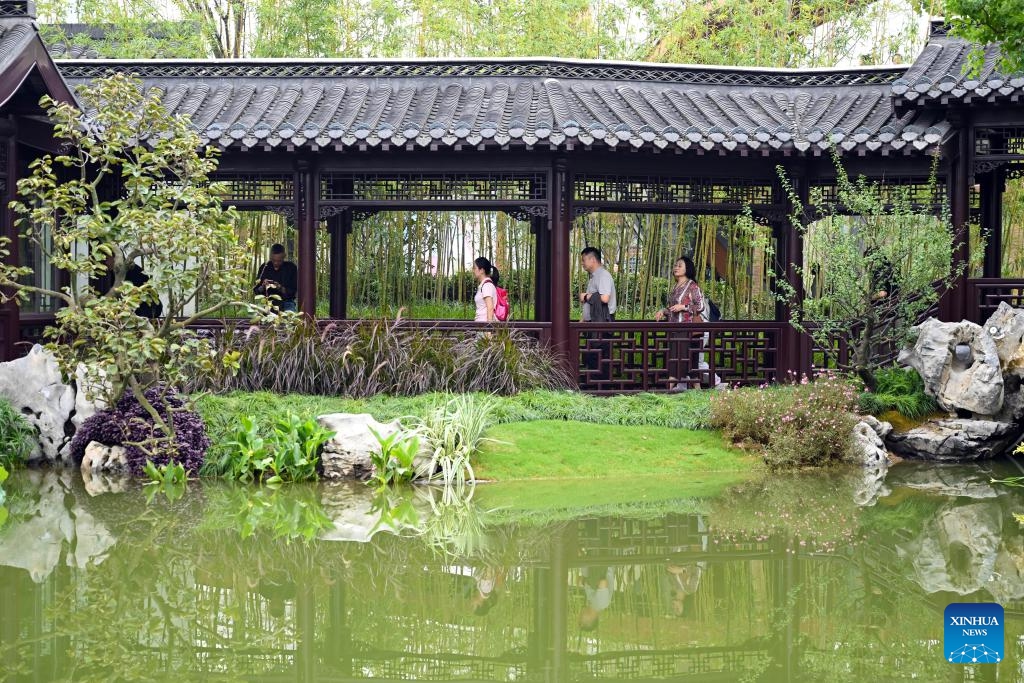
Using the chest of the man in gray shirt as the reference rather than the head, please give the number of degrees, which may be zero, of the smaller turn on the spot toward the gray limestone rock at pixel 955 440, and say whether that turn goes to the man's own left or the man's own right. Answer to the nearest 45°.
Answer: approximately 135° to the man's own left

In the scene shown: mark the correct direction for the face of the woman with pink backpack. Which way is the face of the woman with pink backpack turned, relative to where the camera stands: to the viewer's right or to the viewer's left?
to the viewer's left

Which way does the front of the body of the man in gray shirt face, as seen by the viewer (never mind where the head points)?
to the viewer's left

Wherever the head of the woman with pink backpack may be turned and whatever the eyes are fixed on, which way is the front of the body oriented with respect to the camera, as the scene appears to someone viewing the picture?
to the viewer's left

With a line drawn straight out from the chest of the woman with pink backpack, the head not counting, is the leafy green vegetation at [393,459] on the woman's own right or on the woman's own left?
on the woman's own left

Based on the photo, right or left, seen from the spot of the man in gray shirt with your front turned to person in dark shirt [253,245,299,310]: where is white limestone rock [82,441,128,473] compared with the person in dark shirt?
left

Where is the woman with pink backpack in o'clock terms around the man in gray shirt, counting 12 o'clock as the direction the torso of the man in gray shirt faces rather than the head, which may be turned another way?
The woman with pink backpack is roughly at 11 o'clock from the man in gray shirt.
